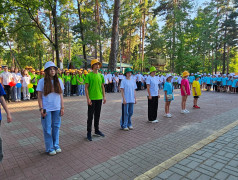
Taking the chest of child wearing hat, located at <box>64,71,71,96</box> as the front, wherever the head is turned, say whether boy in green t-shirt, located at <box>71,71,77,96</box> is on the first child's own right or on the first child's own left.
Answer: on the first child's own left

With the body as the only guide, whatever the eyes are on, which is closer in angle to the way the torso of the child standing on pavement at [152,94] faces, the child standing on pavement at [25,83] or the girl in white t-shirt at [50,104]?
the girl in white t-shirt

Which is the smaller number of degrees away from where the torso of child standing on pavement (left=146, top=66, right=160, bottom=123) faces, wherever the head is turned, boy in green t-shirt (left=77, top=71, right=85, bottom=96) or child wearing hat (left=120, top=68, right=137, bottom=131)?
the child wearing hat

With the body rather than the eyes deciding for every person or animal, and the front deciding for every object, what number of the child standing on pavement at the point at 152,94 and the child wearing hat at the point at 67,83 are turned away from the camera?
0

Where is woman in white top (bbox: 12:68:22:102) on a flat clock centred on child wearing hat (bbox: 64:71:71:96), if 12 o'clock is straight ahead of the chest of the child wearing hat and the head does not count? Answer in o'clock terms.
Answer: The woman in white top is roughly at 2 o'clock from the child wearing hat.

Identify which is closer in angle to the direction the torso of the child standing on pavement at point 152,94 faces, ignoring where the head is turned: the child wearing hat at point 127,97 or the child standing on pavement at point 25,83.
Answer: the child wearing hat

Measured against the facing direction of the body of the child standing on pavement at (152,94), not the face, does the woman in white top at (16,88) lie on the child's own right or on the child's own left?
on the child's own right
